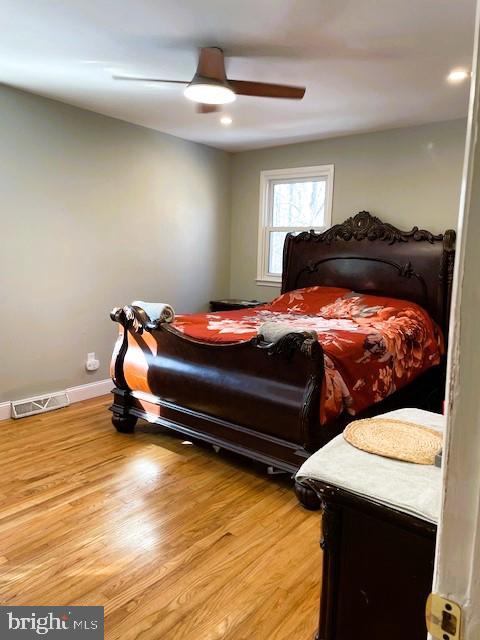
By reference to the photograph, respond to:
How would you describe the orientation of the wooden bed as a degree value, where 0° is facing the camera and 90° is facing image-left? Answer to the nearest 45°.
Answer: approximately 45°

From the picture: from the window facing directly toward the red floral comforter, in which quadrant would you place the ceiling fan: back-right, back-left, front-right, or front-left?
front-right

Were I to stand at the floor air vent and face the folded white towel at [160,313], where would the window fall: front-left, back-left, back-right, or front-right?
front-left

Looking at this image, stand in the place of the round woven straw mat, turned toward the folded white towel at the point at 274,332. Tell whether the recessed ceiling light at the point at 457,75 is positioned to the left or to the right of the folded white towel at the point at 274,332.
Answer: right

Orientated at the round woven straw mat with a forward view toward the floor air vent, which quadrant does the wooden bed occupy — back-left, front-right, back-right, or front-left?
front-right

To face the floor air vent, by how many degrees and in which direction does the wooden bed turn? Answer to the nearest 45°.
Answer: approximately 45° to its right

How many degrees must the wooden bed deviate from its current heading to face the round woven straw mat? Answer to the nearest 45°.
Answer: approximately 45° to its left

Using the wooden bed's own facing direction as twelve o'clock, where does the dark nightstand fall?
The dark nightstand is roughly at 4 o'clock from the wooden bed.

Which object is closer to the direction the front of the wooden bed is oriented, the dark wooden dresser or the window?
the dark wooden dresser

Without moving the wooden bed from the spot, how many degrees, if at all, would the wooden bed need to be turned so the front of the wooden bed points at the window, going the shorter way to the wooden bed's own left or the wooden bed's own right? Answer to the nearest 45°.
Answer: approximately 135° to the wooden bed's own right

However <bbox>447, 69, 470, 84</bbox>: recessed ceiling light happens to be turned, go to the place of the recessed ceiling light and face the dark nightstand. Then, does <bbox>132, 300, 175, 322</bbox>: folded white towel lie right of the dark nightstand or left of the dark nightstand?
left

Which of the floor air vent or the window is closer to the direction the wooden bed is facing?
the floor air vent
